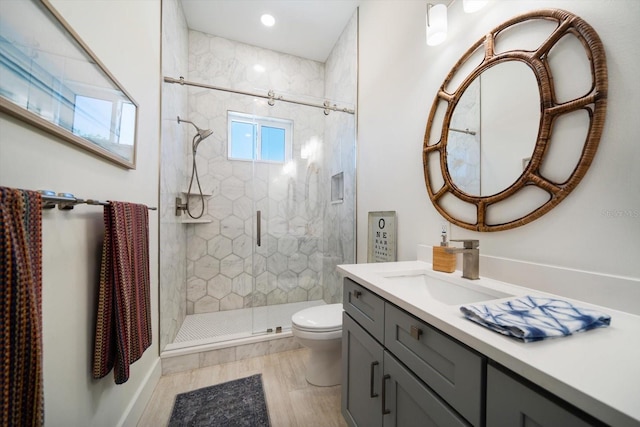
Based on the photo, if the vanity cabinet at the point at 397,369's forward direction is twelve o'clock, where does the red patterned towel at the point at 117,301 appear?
The red patterned towel is roughly at 1 o'clock from the vanity cabinet.

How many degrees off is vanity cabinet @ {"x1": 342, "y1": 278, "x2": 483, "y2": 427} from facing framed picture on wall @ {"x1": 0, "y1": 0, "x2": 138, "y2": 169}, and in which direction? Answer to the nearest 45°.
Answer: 0° — it already faces it

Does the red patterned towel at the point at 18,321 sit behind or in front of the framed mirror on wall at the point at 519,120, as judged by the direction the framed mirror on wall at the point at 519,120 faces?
in front

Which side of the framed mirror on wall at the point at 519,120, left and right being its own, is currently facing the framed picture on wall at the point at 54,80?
front

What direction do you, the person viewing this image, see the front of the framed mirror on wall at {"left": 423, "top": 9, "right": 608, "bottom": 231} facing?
facing the viewer and to the left of the viewer

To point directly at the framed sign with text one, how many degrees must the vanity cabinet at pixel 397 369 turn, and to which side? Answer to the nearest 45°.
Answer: approximately 135° to its right

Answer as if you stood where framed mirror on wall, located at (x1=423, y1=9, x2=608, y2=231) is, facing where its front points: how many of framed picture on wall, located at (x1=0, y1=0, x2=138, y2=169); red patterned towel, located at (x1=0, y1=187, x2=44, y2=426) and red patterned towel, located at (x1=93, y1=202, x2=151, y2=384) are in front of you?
3

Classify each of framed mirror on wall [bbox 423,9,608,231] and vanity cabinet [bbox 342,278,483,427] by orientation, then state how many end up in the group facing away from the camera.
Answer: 0

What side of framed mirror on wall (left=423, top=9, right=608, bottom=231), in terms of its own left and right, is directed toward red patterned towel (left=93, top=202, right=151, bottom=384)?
front
